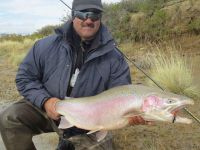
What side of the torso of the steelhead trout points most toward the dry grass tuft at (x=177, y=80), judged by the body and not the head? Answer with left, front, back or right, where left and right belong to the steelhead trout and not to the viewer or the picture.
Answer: left

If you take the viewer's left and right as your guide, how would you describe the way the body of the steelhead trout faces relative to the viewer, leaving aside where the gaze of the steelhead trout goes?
facing to the right of the viewer

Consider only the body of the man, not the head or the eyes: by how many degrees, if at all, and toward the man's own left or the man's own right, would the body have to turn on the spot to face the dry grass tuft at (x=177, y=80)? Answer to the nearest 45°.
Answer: approximately 135° to the man's own left

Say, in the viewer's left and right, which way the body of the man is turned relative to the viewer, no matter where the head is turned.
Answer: facing the viewer
